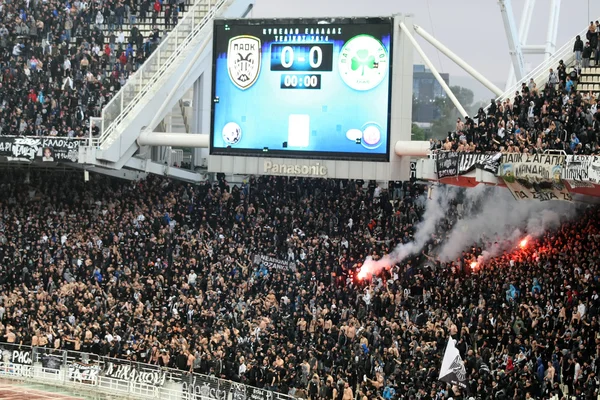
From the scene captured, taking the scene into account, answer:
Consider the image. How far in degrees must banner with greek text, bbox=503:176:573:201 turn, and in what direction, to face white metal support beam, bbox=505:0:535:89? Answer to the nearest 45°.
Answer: approximately 180°

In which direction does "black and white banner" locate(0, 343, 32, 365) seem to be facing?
toward the camera

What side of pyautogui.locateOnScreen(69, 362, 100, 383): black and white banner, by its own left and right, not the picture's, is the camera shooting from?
front

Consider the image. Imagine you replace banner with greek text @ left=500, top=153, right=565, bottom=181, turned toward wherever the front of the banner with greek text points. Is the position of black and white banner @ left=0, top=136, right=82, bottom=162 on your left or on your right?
on your right

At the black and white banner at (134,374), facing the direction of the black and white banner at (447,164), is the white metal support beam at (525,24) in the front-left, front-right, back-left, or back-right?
front-left

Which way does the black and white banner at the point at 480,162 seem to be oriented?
toward the camera

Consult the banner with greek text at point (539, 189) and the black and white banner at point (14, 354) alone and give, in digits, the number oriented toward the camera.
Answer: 2

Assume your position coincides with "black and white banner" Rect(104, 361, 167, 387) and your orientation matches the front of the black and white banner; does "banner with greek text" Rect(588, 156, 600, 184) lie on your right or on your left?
on your left

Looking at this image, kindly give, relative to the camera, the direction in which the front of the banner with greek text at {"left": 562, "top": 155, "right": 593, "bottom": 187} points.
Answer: facing the viewer
